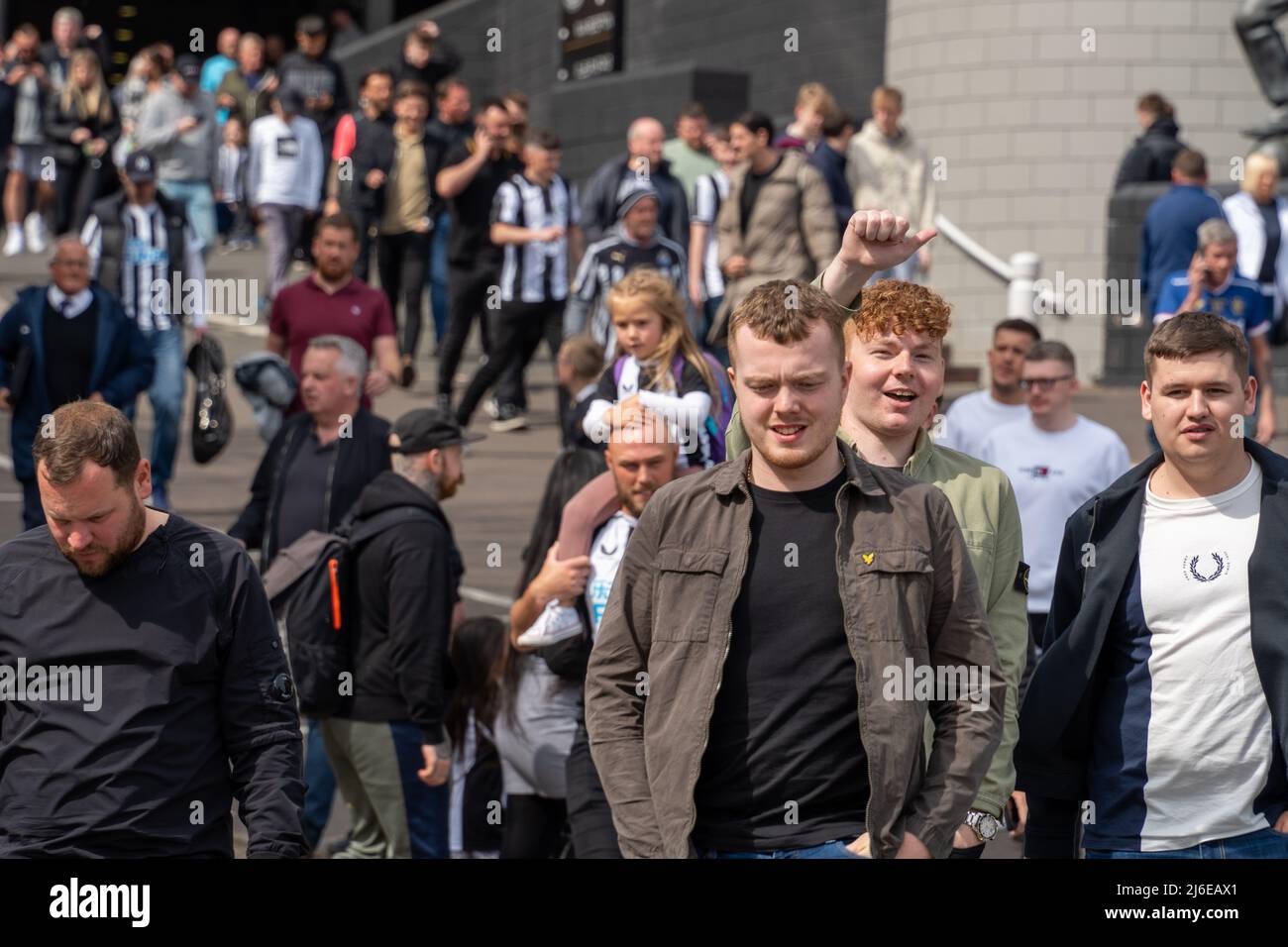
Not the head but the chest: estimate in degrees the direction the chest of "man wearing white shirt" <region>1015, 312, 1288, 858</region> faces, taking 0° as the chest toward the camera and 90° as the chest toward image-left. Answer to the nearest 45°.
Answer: approximately 0°

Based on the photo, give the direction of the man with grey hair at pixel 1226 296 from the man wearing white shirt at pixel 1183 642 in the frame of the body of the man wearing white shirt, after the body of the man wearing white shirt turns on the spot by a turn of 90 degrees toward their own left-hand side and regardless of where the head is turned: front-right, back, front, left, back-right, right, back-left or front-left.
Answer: left

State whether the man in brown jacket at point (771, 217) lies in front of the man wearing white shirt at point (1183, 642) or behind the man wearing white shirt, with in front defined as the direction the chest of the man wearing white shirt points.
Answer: behind

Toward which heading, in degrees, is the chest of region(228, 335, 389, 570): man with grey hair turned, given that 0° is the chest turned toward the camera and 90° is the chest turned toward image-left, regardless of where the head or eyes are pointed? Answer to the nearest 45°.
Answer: approximately 45°

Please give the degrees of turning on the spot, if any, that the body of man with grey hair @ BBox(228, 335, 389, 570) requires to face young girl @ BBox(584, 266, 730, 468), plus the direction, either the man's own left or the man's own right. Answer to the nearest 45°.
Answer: approximately 135° to the man's own left

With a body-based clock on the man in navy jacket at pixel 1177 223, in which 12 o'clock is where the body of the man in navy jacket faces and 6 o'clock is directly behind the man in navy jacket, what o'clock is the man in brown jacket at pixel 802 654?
The man in brown jacket is roughly at 6 o'clock from the man in navy jacket.

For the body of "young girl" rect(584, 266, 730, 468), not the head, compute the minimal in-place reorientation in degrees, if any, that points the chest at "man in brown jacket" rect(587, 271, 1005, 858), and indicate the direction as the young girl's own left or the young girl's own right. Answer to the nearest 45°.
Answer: approximately 45° to the young girl's own left

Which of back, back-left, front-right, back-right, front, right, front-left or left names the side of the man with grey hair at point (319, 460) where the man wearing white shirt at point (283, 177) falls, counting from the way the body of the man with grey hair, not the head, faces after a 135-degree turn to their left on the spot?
left

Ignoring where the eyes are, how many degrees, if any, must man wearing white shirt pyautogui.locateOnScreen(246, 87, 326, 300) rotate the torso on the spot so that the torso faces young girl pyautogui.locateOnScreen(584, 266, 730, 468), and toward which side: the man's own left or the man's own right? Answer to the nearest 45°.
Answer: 0° — they already face them
